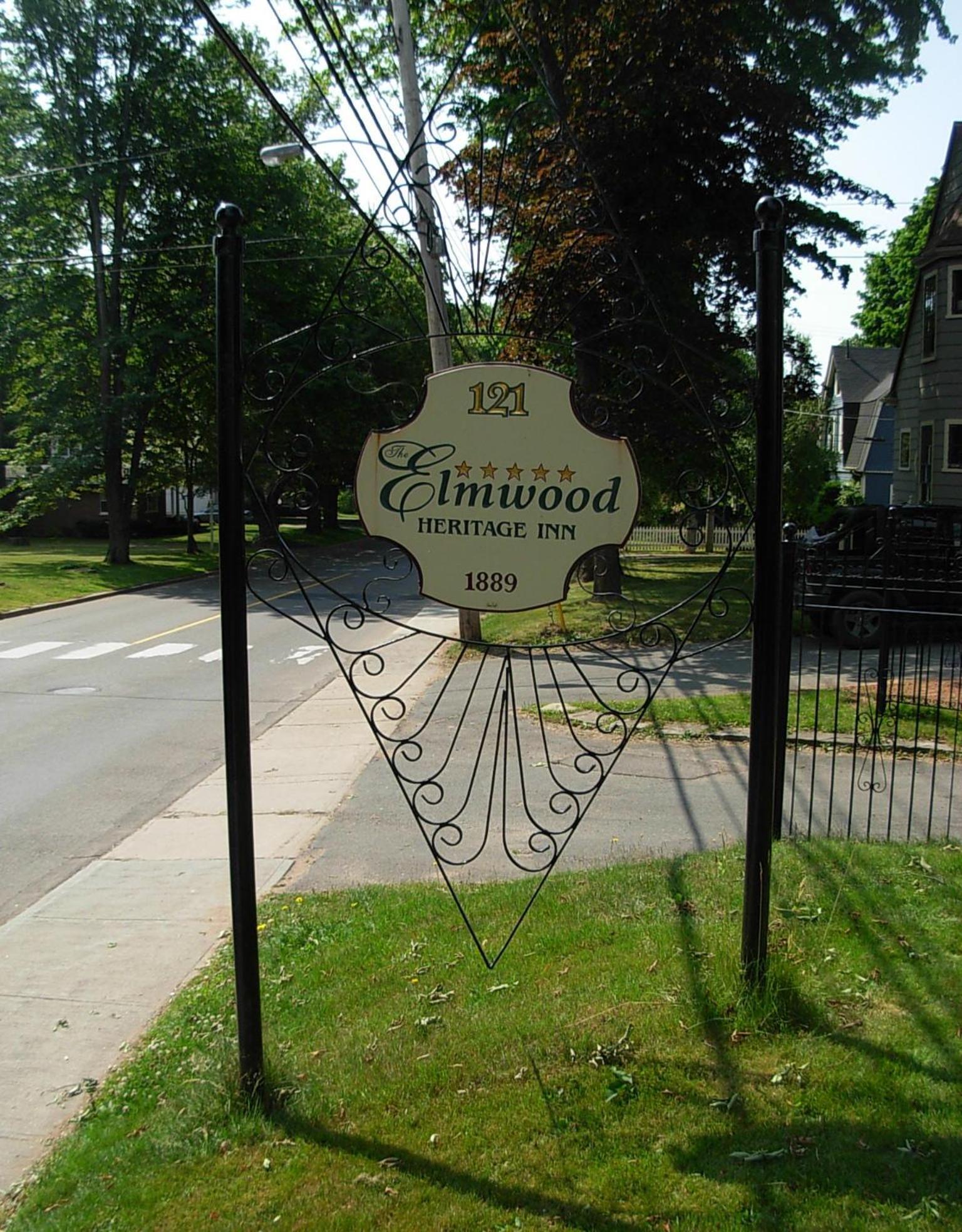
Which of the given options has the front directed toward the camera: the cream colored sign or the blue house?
the cream colored sign

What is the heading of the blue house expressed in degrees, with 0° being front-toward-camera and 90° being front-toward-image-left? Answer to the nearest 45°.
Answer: approximately 90°

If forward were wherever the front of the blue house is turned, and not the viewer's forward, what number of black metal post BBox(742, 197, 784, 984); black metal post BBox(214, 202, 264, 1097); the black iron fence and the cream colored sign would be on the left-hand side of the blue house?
4

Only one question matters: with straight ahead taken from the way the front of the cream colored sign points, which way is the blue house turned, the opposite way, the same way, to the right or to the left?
to the right

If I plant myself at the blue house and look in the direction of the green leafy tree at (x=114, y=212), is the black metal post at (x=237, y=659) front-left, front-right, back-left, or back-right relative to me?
front-left

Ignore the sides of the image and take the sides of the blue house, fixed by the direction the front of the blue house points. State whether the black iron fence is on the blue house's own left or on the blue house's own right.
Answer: on the blue house's own left

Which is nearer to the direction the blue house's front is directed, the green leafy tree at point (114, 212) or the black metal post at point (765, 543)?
the green leafy tree

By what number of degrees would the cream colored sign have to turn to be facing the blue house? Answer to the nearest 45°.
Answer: approximately 180°

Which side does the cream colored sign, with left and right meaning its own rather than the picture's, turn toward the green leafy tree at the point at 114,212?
back

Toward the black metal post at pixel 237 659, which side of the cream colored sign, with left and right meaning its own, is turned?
right

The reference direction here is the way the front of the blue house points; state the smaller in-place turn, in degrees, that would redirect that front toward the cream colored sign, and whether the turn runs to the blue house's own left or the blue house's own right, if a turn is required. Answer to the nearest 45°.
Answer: approximately 90° to the blue house's own left

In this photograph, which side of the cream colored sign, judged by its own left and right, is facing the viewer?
front

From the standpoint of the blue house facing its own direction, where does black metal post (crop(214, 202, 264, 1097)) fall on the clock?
The black metal post is roughly at 9 o'clock from the blue house.

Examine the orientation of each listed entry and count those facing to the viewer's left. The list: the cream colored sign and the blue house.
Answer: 1

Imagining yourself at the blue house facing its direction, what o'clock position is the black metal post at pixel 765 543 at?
The black metal post is roughly at 9 o'clock from the blue house.

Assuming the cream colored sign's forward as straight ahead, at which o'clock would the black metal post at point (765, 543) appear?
The black metal post is roughly at 9 o'clock from the cream colored sign.

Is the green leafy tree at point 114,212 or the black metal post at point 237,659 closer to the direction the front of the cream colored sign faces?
the black metal post

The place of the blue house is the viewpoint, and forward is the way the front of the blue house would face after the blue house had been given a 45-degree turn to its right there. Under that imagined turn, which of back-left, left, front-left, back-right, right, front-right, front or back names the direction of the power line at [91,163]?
left
